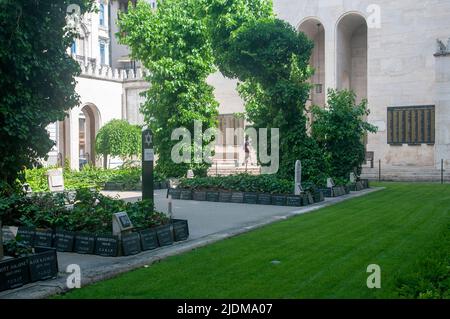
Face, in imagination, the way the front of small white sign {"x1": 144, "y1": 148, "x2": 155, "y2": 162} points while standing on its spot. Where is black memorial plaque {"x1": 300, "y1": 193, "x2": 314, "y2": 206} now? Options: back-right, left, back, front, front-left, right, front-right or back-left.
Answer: back-left

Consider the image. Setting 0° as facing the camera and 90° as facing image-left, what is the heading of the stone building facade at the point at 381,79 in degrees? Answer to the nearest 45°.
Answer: approximately 0°

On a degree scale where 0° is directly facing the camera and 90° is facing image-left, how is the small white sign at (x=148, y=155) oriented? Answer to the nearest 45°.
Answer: approximately 0°

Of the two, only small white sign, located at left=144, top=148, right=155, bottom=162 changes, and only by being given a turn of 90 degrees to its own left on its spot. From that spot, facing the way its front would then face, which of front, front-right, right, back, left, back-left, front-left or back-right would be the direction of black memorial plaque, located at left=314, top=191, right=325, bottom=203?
front-left

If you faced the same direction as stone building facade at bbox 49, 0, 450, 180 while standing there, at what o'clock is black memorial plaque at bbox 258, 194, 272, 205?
The black memorial plaque is roughly at 1 o'clock from the stone building facade.

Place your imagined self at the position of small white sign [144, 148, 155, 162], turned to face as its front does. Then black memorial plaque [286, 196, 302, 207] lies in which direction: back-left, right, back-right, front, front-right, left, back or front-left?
back-left

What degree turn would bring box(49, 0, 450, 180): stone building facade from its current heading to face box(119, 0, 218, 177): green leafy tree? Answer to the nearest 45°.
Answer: approximately 45° to its right

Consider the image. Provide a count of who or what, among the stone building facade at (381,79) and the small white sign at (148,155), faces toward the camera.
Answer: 2

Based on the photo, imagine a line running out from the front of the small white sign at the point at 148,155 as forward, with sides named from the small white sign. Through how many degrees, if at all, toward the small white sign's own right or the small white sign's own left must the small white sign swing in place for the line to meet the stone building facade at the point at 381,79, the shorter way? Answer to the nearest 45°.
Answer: approximately 135° to the small white sign's own left

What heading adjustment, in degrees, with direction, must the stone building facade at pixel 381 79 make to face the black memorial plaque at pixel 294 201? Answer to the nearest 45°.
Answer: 0° — it already faces it

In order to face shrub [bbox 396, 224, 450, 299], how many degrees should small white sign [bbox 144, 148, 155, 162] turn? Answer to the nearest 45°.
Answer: approximately 45° to its left
